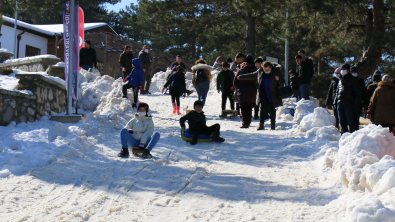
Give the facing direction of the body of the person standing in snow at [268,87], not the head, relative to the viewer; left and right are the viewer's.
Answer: facing the viewer

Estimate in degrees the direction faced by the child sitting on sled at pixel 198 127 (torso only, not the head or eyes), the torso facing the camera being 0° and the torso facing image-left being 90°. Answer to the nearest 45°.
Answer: approximately 315°

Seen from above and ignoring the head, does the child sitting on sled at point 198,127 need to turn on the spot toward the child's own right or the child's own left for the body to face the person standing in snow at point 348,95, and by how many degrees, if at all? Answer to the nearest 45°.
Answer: approximately 45° to the child's own left

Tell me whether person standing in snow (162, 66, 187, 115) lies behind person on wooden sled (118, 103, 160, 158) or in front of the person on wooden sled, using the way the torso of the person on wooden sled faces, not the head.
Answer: behind

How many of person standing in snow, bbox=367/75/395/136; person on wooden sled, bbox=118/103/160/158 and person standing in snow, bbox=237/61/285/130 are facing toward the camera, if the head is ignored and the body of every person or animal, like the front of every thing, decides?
2

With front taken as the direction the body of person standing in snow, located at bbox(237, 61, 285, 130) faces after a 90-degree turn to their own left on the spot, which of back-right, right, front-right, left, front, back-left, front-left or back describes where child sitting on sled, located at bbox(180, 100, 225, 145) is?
back-right

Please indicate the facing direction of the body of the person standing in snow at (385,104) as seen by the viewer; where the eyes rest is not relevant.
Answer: away from the camera

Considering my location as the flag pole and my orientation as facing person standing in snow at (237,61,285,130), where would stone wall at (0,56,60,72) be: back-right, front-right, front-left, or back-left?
back-left

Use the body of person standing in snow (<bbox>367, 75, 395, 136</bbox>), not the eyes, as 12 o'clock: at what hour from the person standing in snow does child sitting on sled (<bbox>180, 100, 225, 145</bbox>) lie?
The child sitting on sled is roughly at 8 o'clock from the person standing in snow.

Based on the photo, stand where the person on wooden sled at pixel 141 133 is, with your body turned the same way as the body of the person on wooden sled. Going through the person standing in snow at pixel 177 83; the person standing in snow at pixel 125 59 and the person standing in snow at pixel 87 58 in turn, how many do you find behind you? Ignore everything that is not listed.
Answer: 3

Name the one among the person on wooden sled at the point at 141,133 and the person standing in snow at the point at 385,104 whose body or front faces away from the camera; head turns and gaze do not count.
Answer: the person standing in snow
